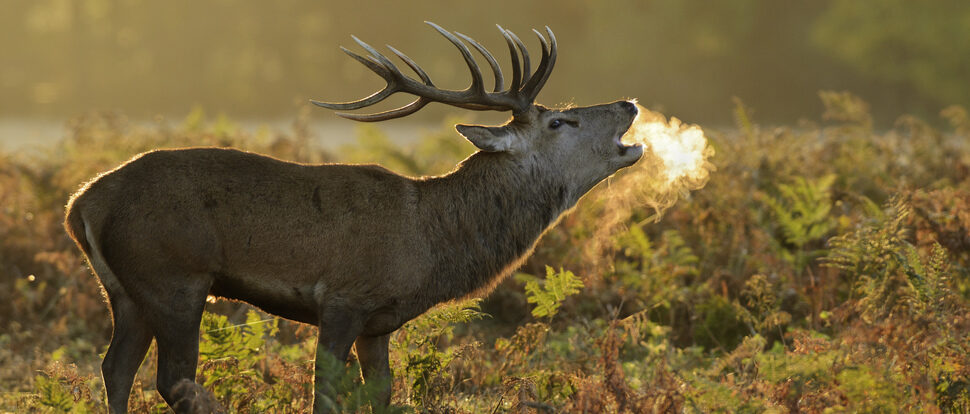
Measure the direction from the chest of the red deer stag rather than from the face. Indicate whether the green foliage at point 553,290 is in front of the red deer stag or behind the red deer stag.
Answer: in front

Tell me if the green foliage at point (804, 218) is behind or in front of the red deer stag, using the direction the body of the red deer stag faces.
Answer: in front

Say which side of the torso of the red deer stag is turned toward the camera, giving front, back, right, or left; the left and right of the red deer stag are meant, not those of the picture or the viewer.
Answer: right
